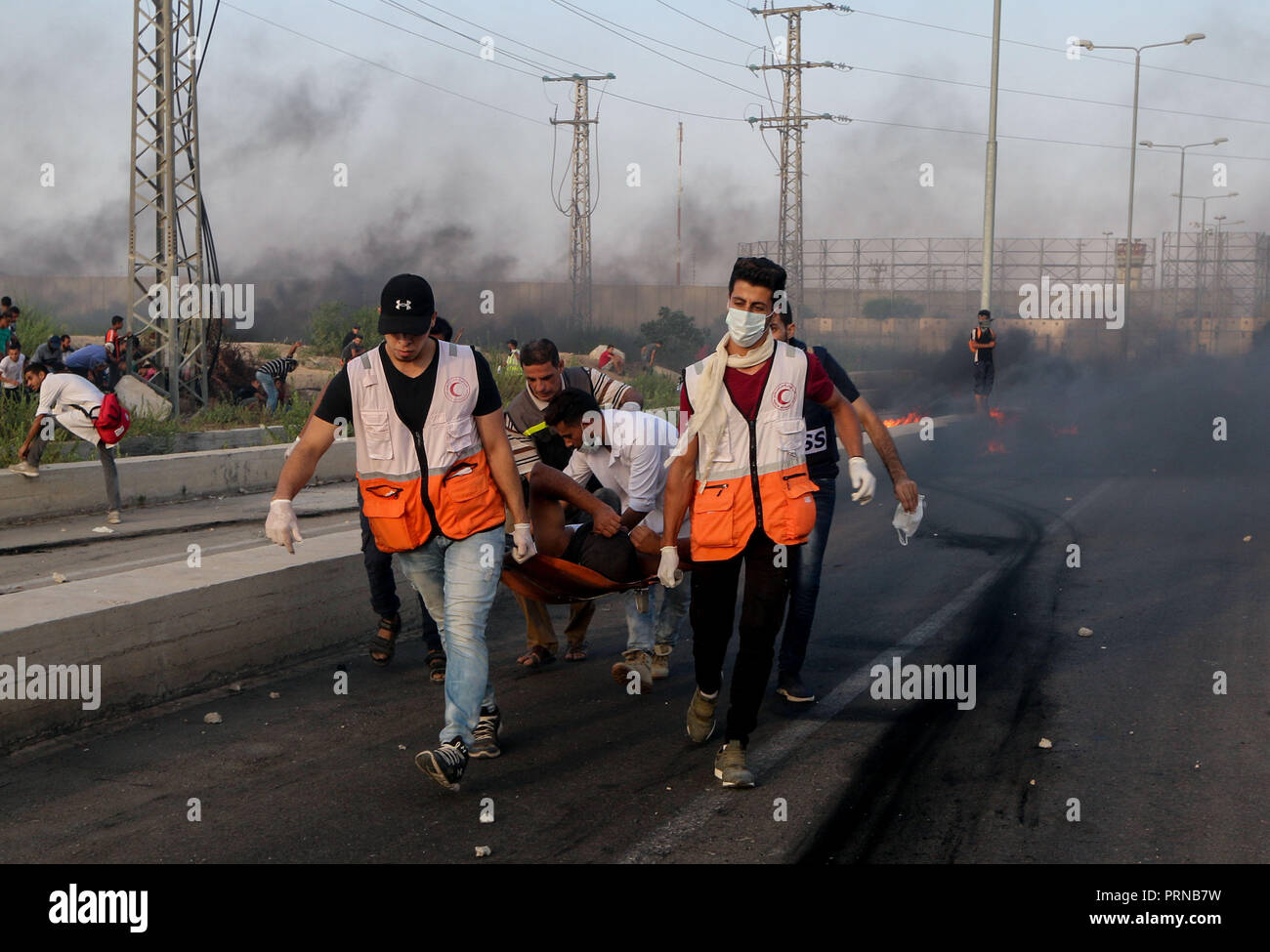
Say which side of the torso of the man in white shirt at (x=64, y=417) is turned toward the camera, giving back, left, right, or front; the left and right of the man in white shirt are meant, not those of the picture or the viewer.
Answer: left

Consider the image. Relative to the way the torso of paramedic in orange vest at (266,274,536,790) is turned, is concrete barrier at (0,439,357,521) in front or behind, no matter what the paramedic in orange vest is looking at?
behind

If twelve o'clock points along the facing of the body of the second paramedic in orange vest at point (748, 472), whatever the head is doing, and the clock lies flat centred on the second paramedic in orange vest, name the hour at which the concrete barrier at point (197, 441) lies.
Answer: The concrete barrier is roughly at 5 o'clock from the second paramedic in orange vest.

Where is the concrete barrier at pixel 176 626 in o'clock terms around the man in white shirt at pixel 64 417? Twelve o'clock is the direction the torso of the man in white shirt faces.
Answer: The concrete barrier is roughly at 9 o'clock from the man in white shirt.

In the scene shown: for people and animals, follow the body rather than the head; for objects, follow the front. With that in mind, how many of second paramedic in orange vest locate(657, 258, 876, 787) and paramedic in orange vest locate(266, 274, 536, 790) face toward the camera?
2

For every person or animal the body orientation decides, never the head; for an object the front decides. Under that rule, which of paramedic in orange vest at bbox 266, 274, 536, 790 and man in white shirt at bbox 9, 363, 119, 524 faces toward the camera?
the paramedic in orange vest

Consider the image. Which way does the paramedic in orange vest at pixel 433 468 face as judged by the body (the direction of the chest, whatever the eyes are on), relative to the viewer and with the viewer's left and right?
facing the viewer

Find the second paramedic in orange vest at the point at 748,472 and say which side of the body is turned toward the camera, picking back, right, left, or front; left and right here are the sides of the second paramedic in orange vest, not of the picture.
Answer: front

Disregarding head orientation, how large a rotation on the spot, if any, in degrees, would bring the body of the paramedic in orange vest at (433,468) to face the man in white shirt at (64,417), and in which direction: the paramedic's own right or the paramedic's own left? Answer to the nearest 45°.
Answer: approximately 180°

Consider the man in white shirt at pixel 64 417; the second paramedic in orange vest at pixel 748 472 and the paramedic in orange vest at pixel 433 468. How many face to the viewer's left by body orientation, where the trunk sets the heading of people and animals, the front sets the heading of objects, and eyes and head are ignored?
1

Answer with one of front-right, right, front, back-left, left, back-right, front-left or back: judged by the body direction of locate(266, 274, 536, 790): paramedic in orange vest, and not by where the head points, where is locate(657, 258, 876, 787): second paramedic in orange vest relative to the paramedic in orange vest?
left

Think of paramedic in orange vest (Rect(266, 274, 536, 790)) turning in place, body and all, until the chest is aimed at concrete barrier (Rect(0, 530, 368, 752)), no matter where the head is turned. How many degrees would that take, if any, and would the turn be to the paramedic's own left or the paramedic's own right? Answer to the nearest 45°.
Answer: approximately 135° to the paramedic's own right
